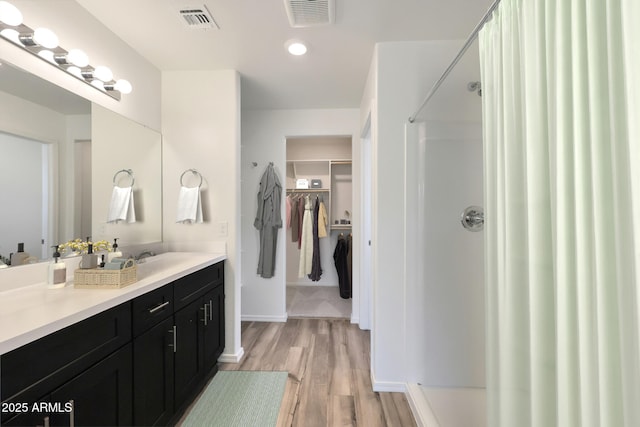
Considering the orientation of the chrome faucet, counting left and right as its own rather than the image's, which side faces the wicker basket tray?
right

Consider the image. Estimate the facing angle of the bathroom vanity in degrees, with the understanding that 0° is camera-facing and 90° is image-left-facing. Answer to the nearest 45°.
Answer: approximately 315°

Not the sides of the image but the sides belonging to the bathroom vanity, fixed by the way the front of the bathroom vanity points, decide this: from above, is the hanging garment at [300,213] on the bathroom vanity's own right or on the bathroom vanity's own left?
on the bathroom vanity's own left

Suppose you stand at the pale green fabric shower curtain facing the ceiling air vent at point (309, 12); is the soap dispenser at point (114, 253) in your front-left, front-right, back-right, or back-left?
front-left

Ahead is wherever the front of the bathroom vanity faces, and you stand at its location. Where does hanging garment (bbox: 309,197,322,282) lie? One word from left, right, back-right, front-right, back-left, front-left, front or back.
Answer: left

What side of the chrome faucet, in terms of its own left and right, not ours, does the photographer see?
right

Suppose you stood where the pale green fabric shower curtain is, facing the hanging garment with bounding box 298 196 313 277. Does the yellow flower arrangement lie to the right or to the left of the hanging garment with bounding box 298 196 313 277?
left

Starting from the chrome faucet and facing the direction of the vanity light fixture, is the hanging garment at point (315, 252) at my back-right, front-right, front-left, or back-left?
back-left

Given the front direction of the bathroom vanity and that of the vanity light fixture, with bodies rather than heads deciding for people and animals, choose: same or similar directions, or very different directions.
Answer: same or similar directions

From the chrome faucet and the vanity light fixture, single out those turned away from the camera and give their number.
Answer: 0

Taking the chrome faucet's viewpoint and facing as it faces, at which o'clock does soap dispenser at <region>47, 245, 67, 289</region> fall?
The soap dispenser is roughly at 4 o'clock from the chrome faucet.

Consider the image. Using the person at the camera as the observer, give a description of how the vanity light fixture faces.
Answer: facing the viewer and to the right of the viewer
